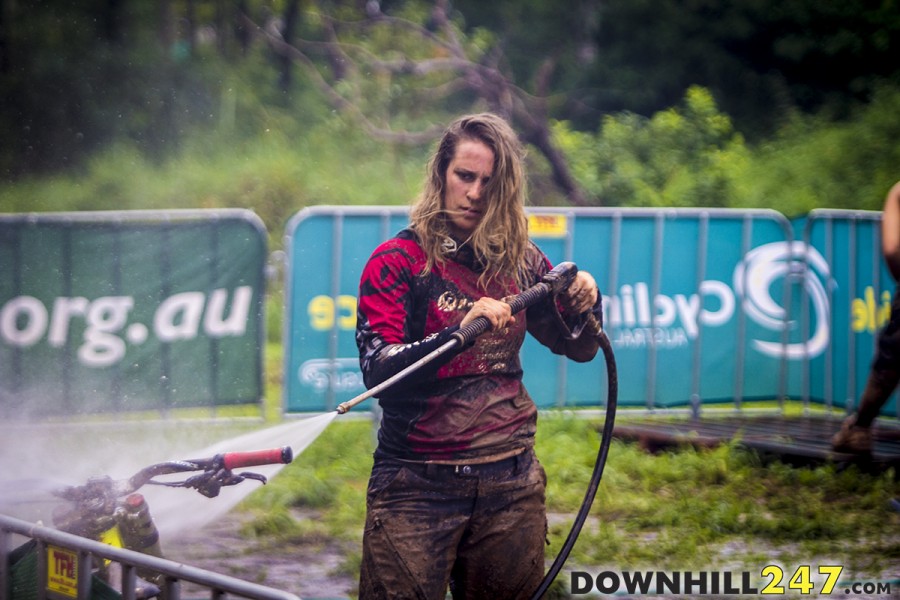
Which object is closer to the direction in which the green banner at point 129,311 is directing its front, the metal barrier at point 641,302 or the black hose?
the black hose

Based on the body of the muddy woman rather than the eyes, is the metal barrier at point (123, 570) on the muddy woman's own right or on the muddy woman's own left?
on the muddy woman's own right

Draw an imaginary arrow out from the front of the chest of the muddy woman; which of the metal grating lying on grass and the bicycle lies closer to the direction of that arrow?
the bicycle

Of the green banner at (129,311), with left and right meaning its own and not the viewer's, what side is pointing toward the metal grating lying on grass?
left

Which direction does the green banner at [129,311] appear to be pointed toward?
toward the camera

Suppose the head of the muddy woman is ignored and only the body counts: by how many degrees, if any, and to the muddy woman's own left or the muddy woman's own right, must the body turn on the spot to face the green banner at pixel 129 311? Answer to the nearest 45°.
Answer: approximately 135° to the muddy woman's own right

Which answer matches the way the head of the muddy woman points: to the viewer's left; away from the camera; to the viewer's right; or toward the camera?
toward the camera

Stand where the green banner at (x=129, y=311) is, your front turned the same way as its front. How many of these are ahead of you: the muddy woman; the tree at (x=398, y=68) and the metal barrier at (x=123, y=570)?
2

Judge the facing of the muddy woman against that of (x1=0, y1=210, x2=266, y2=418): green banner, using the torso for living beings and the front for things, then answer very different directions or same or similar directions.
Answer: same or similar directions

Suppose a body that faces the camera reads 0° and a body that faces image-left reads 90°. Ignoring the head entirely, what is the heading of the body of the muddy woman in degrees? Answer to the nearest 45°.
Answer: approximately 0°

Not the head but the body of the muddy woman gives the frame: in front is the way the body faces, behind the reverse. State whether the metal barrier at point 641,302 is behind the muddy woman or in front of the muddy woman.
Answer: behind

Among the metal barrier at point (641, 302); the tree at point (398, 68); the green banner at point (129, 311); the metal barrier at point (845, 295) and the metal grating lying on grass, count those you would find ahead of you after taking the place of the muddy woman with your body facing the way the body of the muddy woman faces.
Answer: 0

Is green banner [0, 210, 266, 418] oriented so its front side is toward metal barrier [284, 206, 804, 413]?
no

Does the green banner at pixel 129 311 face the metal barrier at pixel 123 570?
yes

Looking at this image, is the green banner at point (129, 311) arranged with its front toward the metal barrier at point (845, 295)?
no

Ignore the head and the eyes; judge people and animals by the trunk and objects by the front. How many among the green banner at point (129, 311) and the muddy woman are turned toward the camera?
2
